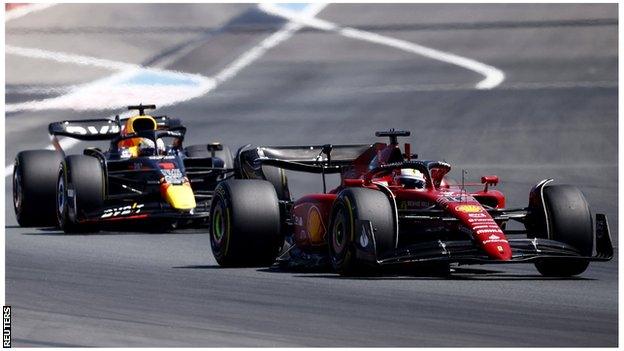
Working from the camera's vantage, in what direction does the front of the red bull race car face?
facing the viewer and to the right of the viewer

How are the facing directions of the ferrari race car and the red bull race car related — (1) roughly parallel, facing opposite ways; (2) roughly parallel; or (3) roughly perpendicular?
roughly parallel

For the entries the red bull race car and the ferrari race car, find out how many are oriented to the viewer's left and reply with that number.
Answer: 0

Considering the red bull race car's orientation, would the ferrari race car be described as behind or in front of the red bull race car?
in front

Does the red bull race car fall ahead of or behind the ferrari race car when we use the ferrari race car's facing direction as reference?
behind

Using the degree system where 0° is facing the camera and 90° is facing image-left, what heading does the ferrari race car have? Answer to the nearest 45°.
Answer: approximately 315°
